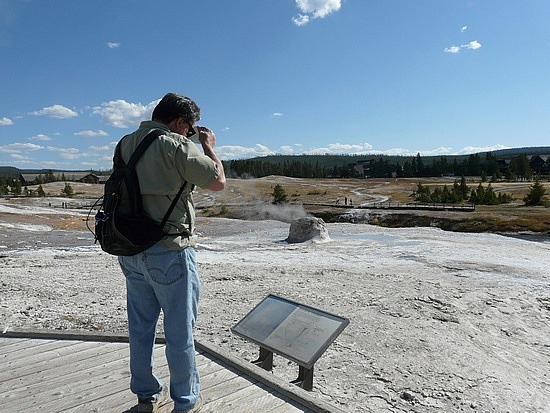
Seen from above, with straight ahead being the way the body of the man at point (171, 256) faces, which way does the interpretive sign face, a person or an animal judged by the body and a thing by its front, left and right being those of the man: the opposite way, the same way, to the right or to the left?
the opposite way

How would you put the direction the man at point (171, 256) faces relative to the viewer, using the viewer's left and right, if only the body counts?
facing away from the viewer and to the right of the viewer

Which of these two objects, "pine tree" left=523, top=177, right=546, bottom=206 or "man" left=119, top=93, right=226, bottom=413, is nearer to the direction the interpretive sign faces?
the man

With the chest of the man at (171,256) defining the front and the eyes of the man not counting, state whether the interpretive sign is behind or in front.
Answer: in front

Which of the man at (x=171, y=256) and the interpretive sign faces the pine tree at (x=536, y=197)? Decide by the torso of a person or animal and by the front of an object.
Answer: the man

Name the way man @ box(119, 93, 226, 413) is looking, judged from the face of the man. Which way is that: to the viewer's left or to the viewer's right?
to the viewer's right

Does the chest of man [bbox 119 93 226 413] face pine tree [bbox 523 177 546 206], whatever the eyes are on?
yes

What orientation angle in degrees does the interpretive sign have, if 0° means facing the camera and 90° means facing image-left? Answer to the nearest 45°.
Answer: approximately 45°

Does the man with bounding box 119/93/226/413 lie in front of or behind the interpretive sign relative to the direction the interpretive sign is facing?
in front
